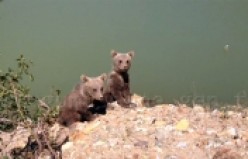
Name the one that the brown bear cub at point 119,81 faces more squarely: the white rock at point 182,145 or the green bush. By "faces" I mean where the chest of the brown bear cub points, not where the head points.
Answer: the white rock

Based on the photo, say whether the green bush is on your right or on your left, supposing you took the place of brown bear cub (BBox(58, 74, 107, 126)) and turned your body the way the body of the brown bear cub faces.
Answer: on your right

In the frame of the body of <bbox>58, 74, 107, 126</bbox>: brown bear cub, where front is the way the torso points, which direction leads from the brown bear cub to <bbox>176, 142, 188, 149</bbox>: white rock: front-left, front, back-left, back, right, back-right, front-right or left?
front

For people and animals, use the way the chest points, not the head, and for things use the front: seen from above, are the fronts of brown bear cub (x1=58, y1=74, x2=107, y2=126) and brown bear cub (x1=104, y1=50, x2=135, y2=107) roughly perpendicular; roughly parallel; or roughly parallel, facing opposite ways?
roughly parallel

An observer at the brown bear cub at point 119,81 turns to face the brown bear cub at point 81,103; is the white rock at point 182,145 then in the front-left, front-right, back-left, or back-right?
front-left

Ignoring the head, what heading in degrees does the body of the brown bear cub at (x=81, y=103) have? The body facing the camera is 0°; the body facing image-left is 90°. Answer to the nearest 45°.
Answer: approximately 315°

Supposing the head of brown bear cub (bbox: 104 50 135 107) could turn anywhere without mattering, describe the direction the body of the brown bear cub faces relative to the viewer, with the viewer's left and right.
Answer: facing the viewer and to the right of the viewer

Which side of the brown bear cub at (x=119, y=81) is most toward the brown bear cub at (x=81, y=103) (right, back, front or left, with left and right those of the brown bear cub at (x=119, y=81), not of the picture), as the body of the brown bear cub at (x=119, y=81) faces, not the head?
right

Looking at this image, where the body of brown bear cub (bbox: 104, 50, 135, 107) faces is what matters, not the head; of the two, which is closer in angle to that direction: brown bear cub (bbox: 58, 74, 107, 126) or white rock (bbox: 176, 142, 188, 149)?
the white rock

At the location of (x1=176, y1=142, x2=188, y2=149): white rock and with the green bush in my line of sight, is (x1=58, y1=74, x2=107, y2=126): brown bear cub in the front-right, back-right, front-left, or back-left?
front-right

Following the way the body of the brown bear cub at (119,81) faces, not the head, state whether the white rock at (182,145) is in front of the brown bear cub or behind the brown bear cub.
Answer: in front

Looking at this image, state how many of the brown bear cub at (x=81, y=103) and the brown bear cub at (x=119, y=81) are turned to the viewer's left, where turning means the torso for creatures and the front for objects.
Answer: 0

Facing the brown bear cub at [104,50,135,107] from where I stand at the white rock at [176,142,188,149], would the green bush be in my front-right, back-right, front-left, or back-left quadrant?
front-left
